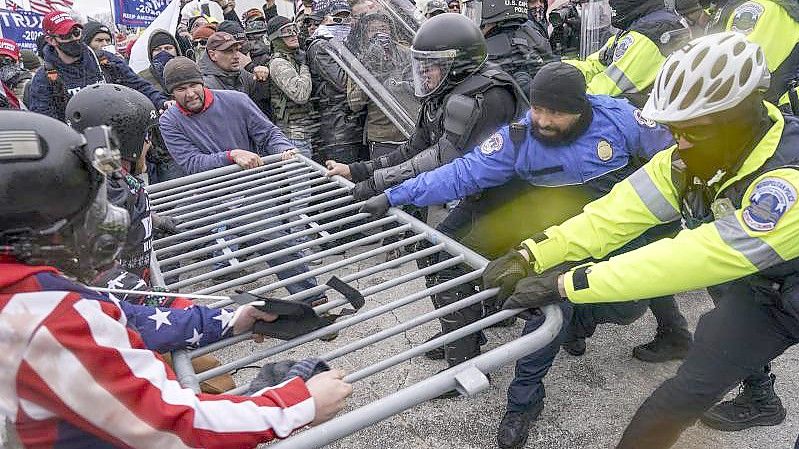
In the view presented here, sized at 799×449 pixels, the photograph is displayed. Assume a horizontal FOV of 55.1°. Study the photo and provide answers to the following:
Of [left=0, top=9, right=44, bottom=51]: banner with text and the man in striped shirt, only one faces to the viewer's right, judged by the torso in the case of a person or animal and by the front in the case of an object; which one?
the man in striped shirt

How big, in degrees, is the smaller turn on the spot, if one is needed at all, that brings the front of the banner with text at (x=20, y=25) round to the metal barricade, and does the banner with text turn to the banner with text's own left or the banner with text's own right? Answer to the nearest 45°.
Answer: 0° — it already faces it

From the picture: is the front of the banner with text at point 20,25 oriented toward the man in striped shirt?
yes

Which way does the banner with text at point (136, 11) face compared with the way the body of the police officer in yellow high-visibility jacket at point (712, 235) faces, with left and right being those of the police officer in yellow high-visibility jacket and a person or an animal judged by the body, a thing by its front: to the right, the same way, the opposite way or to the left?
to the left

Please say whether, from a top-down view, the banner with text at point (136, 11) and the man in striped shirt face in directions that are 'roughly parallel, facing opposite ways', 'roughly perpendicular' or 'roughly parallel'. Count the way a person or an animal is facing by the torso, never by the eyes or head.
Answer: roughly perpendicular

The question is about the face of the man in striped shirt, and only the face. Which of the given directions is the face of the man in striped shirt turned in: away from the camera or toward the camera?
away from the camera

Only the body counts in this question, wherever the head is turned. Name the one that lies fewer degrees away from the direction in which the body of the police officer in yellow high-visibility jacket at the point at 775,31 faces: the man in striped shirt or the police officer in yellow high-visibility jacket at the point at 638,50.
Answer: the police officer in yellow high-visibility jacket

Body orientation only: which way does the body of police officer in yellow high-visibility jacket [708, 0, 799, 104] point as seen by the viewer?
to the viewer's left
